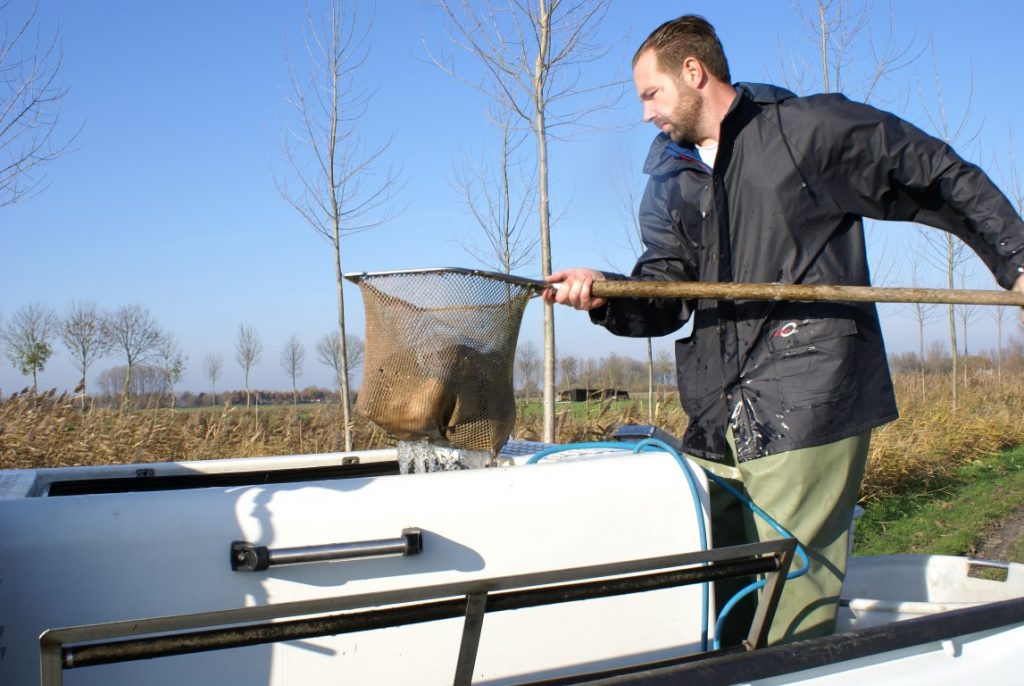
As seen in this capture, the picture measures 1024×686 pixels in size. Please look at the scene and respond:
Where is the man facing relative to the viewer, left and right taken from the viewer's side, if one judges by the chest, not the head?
facing the viewer and to the left of the viewer

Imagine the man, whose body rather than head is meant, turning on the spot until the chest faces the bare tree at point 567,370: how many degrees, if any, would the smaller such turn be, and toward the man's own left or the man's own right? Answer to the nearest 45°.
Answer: approximately 135° to the man's own right

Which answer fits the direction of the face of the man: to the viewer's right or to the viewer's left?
to the viewer's left
